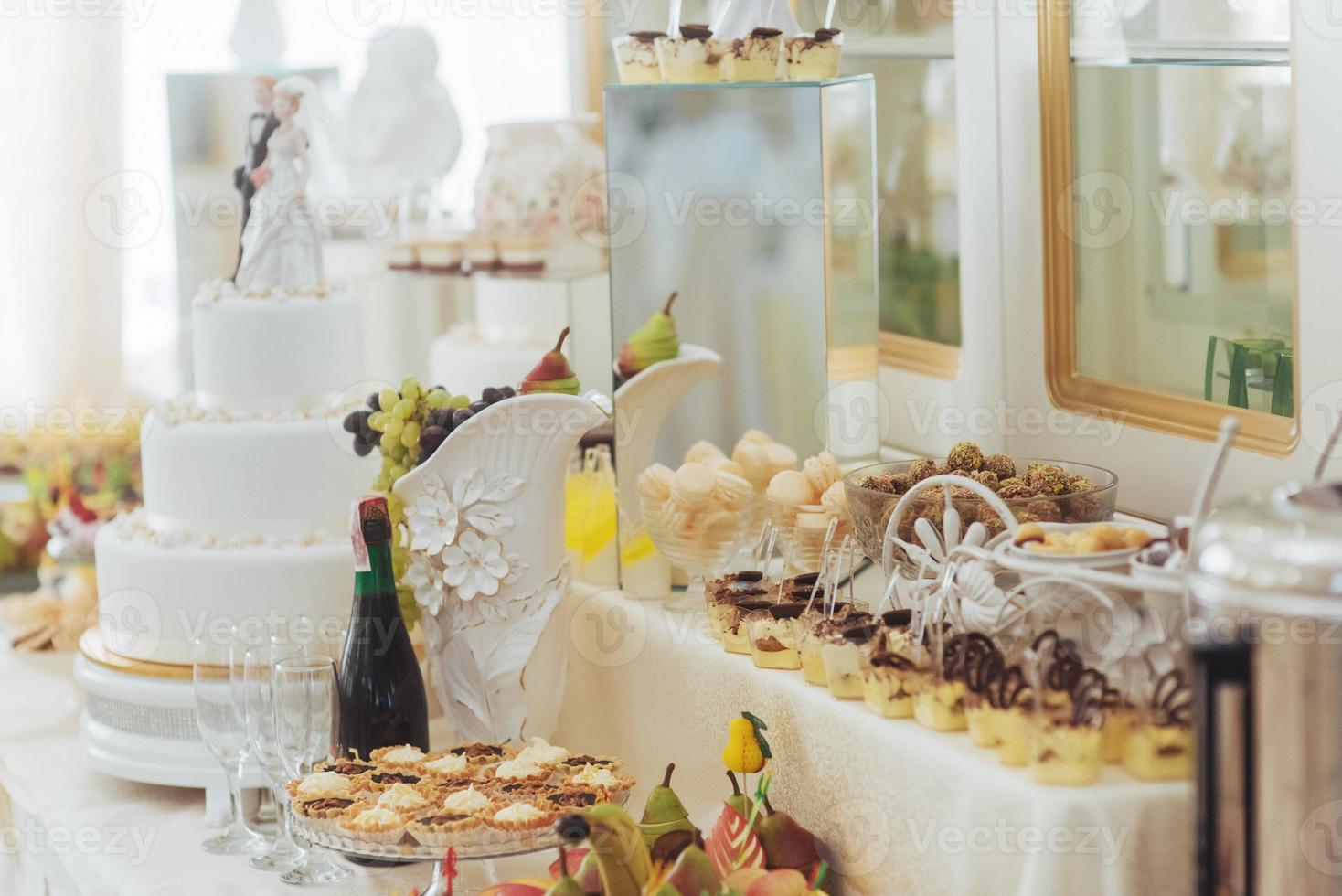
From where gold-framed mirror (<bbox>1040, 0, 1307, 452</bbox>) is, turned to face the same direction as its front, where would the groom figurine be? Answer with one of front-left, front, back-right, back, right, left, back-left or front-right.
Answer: front-right

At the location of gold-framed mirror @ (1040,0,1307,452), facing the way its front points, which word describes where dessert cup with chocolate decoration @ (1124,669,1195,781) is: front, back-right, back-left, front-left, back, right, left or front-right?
front-left
